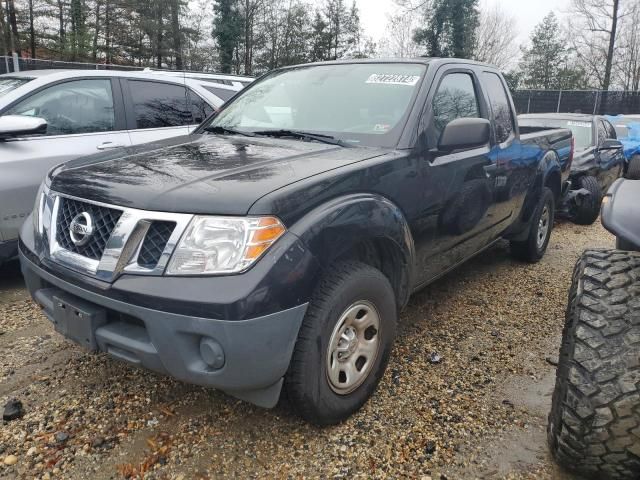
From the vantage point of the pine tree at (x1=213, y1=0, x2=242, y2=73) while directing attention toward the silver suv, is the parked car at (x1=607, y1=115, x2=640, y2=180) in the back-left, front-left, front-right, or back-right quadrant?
front-left

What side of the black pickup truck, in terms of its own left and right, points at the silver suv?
right

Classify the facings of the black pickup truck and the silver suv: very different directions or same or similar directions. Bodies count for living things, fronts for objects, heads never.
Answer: same or similar directions

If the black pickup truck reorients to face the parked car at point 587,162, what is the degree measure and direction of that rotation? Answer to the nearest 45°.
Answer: approximately 180°

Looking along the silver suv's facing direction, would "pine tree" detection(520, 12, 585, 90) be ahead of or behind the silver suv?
behind

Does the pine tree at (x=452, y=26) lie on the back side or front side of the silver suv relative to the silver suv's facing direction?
on the back side

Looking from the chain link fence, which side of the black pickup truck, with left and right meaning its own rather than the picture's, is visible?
back

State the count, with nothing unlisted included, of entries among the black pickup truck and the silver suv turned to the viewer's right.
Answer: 0

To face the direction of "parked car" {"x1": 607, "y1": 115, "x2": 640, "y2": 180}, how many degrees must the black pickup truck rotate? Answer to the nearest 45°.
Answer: approximately 180°

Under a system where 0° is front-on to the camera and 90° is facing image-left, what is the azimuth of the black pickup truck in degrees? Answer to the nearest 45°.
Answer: approximately 45°

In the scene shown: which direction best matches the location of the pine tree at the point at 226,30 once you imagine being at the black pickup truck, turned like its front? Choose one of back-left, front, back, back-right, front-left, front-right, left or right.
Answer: back-right
